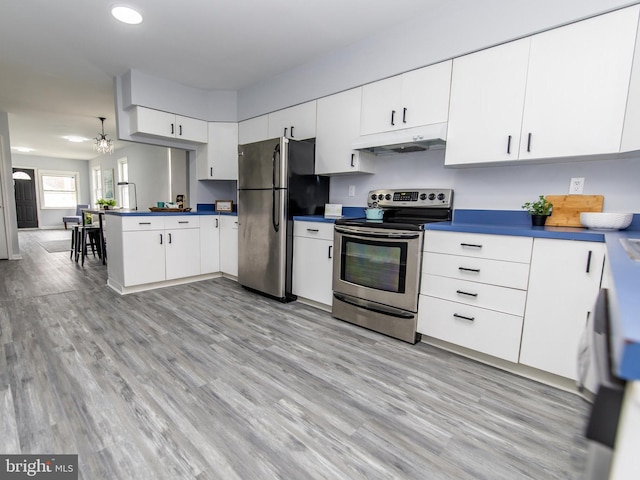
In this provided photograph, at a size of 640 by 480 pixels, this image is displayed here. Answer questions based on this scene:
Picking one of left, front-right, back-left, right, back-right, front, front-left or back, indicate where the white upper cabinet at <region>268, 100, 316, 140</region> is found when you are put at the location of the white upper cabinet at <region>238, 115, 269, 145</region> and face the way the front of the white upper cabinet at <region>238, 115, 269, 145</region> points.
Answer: left

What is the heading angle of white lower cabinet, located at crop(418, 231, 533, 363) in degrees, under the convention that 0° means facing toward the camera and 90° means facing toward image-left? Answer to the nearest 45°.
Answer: approximately 45°

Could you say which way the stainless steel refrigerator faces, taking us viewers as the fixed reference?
facing the viewer and to the left of the viewer

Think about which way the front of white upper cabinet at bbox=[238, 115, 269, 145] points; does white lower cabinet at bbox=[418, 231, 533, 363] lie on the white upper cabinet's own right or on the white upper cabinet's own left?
on the white upper cabinet's own left

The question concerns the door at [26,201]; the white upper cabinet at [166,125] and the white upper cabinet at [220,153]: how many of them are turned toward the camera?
3

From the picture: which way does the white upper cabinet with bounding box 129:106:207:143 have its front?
toward the camera

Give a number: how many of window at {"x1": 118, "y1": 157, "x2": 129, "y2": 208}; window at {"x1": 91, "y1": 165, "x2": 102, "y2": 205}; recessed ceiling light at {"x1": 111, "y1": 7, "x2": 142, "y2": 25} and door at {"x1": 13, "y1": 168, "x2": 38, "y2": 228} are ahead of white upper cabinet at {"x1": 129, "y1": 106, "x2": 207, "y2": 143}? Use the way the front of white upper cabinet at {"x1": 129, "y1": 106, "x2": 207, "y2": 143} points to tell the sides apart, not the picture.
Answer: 1

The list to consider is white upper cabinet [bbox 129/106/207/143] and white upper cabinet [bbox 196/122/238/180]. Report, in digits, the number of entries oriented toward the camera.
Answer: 2

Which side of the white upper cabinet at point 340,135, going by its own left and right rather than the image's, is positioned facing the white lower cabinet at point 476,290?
left

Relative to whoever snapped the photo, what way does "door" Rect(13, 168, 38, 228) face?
facing the viewer

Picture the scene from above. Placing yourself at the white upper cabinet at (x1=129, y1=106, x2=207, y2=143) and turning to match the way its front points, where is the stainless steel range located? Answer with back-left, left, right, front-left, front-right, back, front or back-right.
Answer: front-left
